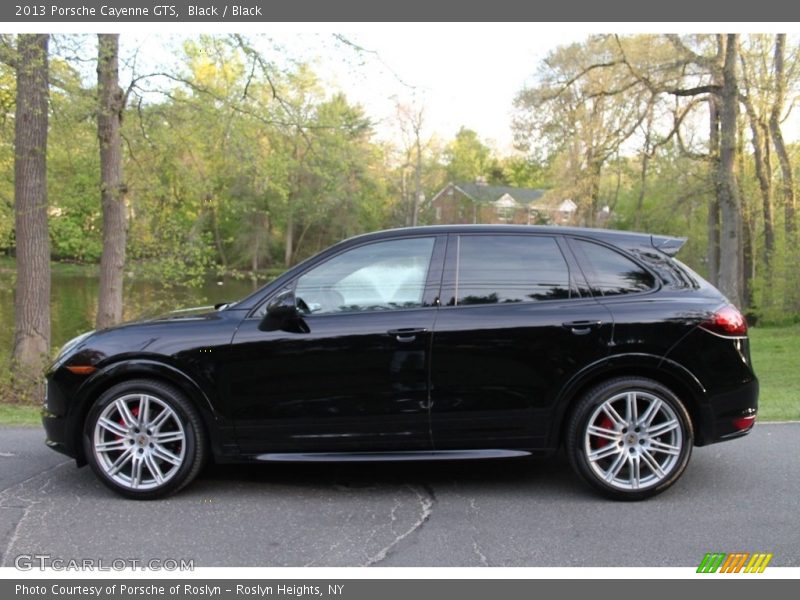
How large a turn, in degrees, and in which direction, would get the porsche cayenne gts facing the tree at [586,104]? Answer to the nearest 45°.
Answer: approximately 90° to its right

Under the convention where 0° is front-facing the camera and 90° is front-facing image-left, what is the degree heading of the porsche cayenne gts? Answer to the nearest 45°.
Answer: approximately 90°
